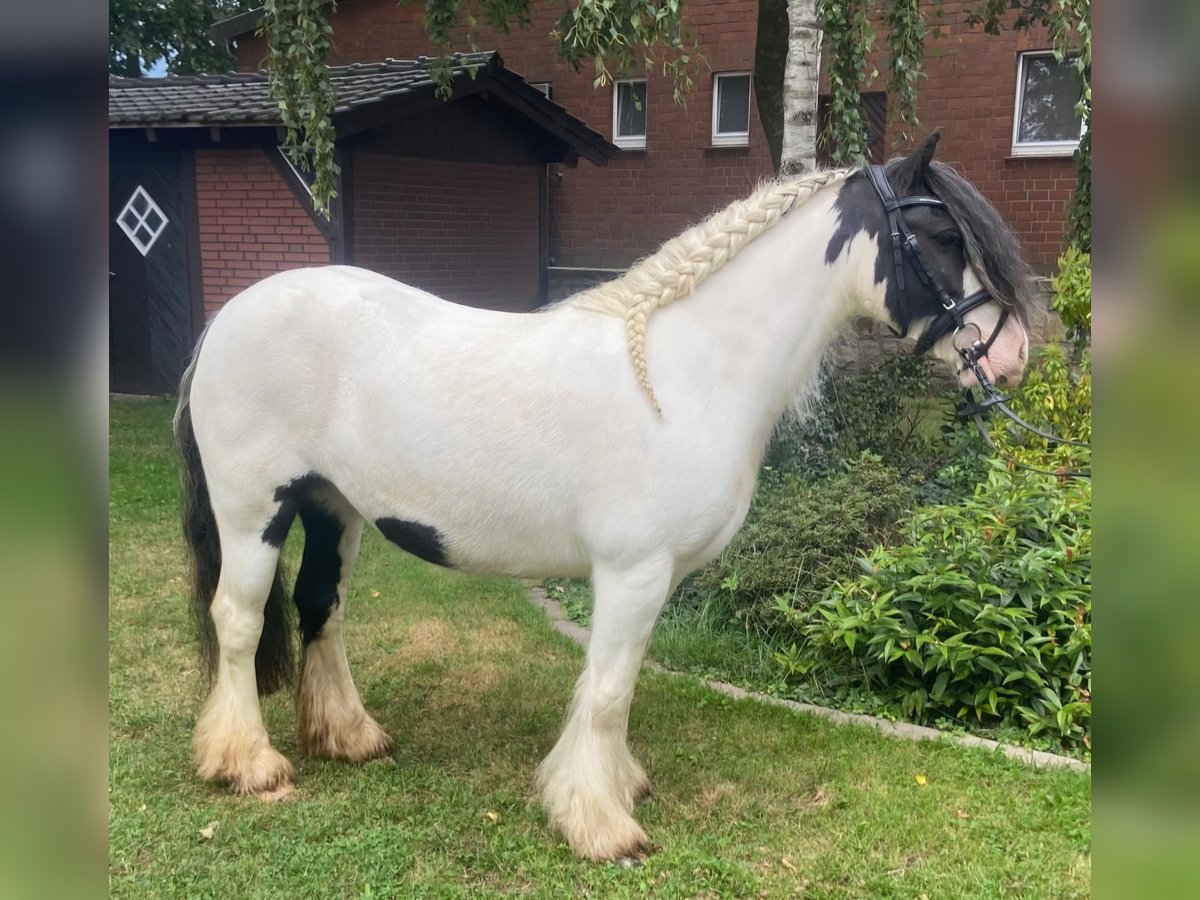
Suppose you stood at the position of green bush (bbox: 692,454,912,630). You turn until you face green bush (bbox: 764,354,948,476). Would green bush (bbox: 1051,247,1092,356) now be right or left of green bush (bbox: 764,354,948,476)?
right

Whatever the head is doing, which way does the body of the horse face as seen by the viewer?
to the viewer's right

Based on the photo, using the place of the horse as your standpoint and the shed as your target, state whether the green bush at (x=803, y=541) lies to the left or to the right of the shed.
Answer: right

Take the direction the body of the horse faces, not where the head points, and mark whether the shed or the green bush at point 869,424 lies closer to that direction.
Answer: the green bush
